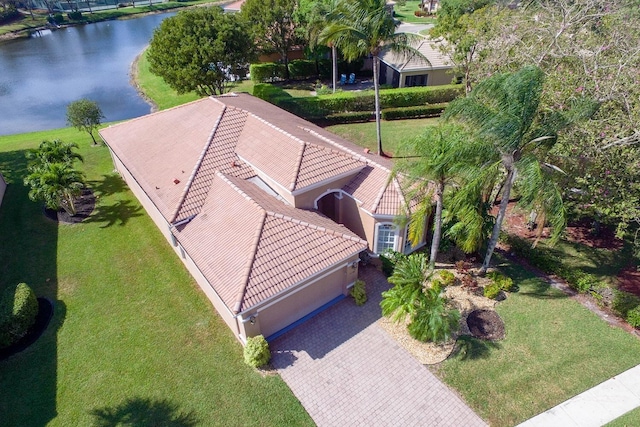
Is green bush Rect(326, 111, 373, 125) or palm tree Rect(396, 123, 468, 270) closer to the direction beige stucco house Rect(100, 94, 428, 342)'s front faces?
the palm tree

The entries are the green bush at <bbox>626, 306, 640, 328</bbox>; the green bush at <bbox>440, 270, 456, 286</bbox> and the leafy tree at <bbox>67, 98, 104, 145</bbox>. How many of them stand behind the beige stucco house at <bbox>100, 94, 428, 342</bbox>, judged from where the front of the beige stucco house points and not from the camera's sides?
1

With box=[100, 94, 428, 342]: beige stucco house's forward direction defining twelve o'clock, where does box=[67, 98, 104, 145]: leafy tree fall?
The leafy tree is roughly at 6 o'clock from the beige stucco house.

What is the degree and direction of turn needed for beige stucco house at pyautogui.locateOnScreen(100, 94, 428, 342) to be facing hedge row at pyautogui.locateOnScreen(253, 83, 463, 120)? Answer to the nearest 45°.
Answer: approximately 90° to its left

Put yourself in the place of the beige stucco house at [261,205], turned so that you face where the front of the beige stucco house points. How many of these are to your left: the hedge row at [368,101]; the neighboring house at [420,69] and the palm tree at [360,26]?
3

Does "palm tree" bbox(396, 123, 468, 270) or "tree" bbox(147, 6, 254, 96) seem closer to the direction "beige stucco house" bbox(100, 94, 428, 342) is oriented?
the palm tree

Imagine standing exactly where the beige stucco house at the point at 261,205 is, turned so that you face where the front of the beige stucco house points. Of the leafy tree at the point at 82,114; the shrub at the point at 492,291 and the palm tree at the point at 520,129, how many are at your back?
1

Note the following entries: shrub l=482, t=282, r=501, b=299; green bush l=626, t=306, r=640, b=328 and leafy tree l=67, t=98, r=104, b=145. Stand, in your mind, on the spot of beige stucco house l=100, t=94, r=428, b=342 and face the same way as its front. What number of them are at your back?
1

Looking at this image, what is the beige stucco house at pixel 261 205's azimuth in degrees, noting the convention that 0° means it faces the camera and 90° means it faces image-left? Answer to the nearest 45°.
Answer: approximately 315°

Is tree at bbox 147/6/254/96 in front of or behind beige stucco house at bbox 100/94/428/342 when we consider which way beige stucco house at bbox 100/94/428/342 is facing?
behind

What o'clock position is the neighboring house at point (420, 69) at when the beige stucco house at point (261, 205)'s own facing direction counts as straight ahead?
The neighboring house is roughly at 9 o'clock from the beige stucco house.

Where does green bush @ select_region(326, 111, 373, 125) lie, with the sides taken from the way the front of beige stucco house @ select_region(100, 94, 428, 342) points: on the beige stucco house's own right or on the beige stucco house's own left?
on the beige stucco house's own left
